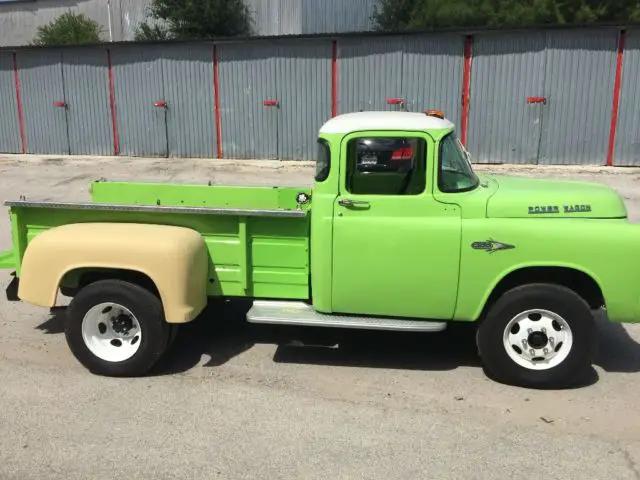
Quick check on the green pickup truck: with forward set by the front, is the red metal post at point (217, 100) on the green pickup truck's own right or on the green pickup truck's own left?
on the green pickup truck's own left

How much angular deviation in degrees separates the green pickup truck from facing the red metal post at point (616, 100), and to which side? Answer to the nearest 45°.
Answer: approximately 45° to its left

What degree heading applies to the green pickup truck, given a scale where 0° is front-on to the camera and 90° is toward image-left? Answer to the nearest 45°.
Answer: approximately 270°

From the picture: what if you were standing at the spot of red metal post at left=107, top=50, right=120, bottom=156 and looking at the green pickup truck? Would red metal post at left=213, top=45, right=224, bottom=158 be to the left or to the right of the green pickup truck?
left

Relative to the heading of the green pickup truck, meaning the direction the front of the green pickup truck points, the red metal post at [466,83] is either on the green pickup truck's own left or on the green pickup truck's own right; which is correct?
on the green pickup truck's own left

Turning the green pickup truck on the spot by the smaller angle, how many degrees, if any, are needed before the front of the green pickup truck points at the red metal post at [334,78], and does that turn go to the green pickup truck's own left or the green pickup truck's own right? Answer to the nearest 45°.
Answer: approximately 90° to the green pickup truck's own left

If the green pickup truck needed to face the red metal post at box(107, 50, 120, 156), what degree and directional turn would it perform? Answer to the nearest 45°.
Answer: approximately 135° to its left

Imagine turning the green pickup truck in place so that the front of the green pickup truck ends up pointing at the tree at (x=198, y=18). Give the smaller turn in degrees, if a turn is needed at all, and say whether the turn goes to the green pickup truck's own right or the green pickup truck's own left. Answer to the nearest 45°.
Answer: approximately 90° to the green pickup truck's own left

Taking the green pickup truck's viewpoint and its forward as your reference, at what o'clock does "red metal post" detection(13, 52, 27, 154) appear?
The red metal post is roughly at 8 o'clock from the green pickup truck.
